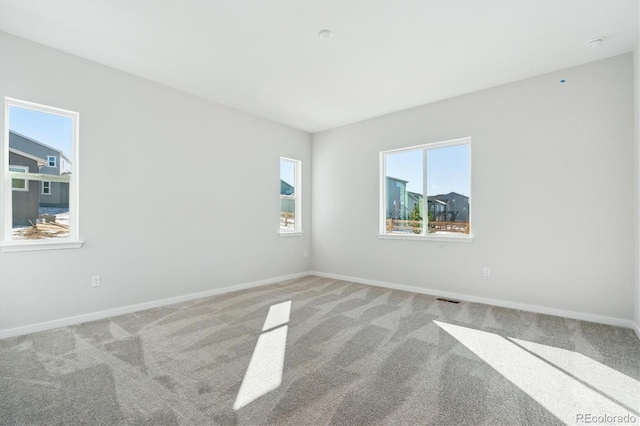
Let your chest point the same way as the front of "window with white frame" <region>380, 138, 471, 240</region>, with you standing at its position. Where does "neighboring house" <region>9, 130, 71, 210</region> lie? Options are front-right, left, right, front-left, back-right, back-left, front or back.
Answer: right

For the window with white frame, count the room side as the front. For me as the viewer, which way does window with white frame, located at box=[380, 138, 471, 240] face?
facing the viewer and to the left of the viewer

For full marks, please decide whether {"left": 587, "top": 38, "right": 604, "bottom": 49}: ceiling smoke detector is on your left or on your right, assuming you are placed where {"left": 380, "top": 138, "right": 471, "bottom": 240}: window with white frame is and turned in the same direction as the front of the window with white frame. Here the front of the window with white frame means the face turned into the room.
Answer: on your left

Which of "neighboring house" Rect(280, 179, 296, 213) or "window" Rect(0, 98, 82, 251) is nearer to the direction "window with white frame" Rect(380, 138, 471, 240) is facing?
the window

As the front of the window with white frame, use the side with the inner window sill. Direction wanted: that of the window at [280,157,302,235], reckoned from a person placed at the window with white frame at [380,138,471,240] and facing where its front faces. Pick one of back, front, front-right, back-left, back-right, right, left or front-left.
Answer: front-right

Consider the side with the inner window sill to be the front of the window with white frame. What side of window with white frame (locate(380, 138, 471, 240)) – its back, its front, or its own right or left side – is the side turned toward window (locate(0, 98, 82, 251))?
front
